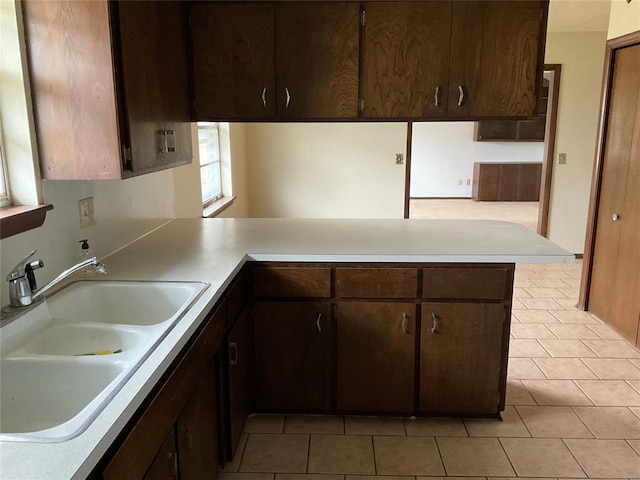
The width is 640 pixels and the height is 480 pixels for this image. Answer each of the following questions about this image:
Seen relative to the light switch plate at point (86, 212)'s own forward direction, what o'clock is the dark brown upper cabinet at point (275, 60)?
The dark brown upper cabinet is roughly at 10 o'clock from the light switch plate.

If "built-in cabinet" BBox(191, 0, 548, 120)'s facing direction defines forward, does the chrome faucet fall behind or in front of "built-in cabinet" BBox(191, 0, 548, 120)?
in front

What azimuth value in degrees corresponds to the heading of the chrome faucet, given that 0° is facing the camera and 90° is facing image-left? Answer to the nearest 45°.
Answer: approximately 270°

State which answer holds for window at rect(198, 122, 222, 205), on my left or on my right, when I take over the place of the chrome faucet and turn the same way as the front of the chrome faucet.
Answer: on my left

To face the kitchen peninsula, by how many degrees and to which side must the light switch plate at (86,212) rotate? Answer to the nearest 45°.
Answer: approximately 45° to its left

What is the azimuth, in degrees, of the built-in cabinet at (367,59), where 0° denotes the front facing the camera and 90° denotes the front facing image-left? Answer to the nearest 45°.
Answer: approximately 0°

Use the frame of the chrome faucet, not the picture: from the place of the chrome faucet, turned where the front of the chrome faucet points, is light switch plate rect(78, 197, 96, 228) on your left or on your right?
on your left

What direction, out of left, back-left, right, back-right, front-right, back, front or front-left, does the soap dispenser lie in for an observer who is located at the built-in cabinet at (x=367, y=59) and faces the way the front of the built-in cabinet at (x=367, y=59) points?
front-right

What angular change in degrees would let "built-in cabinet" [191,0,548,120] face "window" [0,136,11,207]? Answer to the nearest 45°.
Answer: approximately 45° to its right

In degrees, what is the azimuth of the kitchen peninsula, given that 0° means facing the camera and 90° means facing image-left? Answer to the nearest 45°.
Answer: approximately 0°

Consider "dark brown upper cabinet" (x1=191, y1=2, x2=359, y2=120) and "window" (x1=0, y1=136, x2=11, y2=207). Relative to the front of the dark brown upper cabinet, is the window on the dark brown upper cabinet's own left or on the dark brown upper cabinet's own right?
on the dark brown upper cabinet's own right
